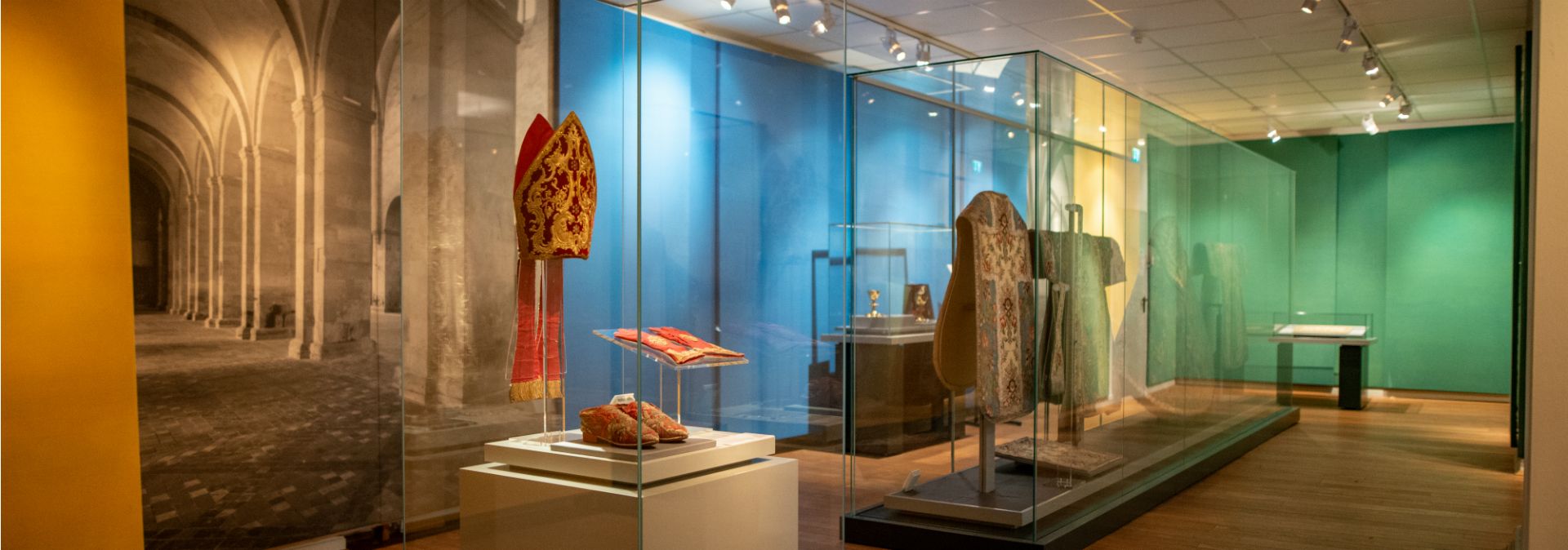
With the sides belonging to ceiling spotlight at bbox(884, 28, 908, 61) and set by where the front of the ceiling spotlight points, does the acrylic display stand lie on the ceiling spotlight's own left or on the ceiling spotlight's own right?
on the ceiling spotlight's own right

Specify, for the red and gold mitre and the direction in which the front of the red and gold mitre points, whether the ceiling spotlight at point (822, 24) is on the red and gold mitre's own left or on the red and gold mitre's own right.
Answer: on the red and gold mitre's own left

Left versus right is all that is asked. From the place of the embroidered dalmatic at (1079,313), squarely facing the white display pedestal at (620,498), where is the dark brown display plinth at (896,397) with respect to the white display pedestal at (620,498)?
right
